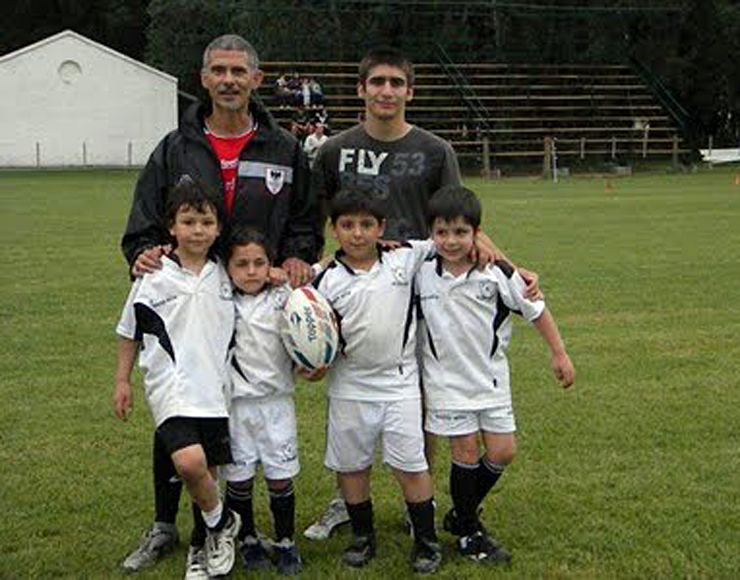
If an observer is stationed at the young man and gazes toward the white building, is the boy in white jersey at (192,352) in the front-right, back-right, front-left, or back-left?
back-left

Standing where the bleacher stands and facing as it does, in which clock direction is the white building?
The white building is roughly at 3 o'clock from the bleacher.

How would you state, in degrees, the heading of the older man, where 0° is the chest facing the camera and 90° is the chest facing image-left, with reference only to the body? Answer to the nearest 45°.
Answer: approximately 0°

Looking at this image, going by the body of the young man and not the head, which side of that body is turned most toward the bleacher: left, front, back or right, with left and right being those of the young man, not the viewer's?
back

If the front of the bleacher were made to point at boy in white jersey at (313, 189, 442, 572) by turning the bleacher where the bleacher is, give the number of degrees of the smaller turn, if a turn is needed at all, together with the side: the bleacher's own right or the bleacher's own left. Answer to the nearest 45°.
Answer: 0° — it already faces them

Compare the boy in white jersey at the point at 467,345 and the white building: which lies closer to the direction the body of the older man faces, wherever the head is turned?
the boy in white jersey

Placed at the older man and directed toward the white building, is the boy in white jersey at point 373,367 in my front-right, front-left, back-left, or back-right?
back-right

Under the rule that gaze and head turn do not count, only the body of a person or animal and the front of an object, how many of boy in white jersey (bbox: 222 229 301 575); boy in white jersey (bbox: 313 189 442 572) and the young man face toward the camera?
3
